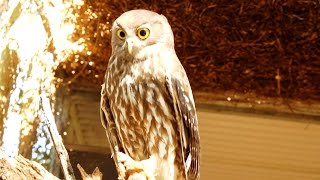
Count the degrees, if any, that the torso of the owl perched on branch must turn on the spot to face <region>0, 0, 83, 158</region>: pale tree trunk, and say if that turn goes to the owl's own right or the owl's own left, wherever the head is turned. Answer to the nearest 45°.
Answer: approximately 90° to the owl's own right

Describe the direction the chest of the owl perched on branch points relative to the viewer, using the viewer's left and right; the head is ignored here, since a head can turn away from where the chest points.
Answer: facing the viewer and to the left of the viewer
